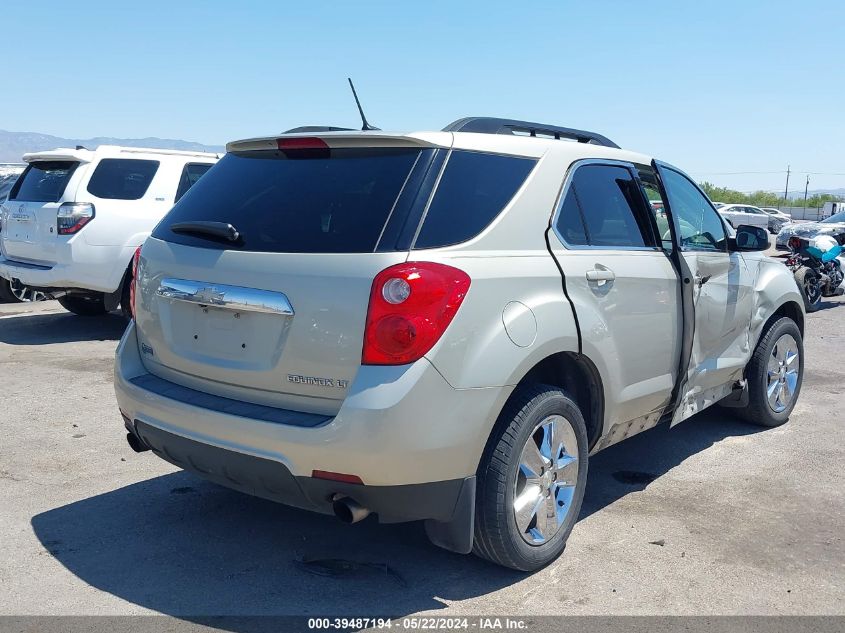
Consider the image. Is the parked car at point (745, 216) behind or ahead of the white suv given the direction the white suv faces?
ahead

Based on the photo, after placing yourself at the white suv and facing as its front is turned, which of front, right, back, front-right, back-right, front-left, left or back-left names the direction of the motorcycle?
front-right

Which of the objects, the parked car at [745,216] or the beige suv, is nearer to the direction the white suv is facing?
the parked car

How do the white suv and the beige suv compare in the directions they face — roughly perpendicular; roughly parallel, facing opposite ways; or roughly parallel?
roughly parallel

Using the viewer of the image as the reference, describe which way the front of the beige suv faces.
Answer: facing away from the viewer and to the right of the viewer

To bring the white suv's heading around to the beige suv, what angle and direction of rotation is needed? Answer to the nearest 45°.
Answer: approximately 135° to its right

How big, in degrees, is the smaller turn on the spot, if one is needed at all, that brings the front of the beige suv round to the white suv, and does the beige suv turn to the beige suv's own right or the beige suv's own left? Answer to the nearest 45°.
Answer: approximately 90° to the beige suv's own left

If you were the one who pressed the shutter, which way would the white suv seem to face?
facing away from the viewer and to the right of the viewer

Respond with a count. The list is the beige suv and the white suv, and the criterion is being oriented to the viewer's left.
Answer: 0

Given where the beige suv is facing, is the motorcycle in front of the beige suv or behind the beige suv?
in front

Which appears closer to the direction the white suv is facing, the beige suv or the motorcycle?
the motorcycle
